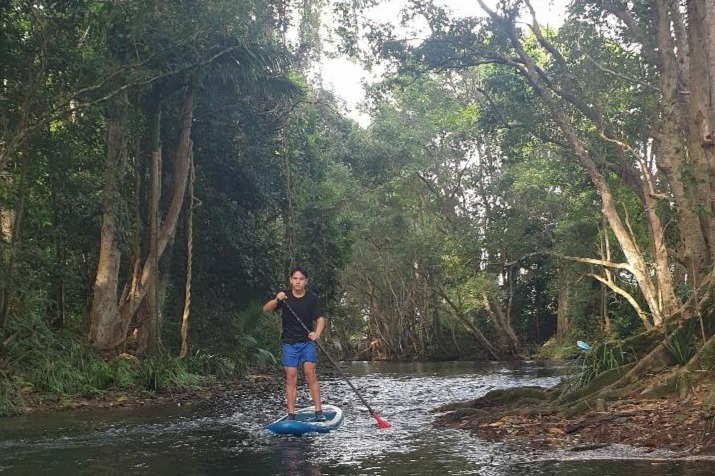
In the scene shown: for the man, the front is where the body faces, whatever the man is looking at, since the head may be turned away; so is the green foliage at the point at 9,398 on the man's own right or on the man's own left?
on the man's own right

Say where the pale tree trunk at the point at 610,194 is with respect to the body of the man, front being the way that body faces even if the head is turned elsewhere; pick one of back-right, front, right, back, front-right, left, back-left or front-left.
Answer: back-left

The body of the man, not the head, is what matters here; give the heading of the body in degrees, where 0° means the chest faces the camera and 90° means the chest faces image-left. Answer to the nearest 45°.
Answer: approximately 0°

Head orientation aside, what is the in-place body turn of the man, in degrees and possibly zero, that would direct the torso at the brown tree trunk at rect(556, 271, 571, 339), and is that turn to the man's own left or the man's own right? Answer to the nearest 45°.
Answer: approximately 135° to the man's own left

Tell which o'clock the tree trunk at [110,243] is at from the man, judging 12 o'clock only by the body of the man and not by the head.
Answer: The tree trunk is roughly at 5 o'clock from the man.

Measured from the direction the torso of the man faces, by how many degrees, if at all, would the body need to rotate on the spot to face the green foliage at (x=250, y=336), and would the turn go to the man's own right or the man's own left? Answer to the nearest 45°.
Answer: approximately 180°

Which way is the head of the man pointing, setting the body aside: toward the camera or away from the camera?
toward the camera

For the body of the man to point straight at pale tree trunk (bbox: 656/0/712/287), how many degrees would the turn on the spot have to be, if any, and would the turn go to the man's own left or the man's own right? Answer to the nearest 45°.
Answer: approximately 90° to the man's own left

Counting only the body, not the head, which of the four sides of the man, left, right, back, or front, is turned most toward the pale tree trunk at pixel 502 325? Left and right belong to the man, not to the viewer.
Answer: back
